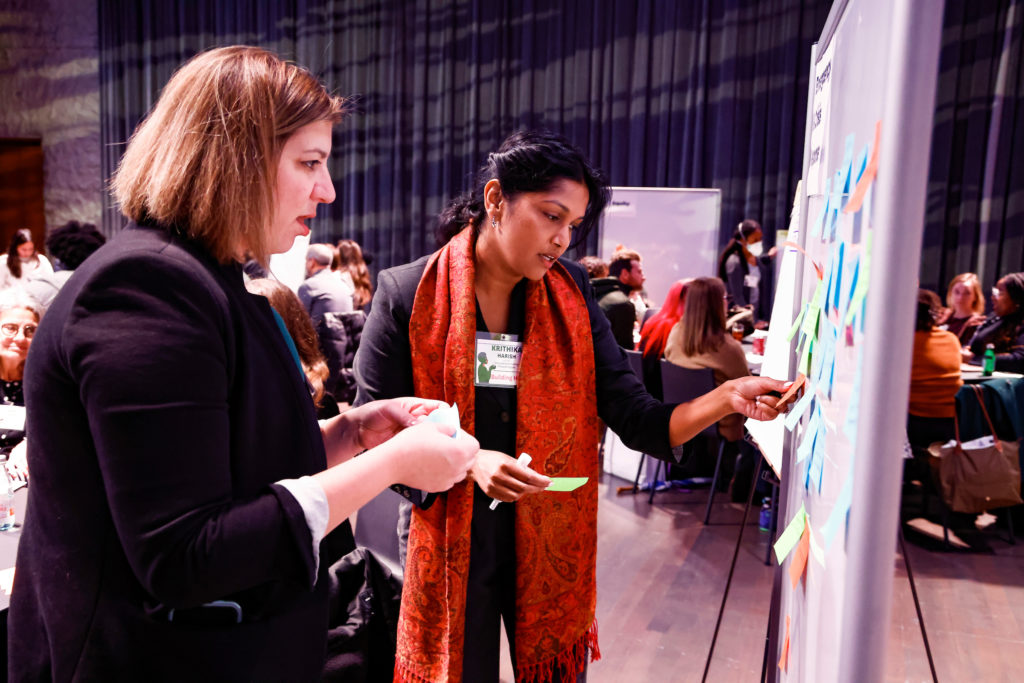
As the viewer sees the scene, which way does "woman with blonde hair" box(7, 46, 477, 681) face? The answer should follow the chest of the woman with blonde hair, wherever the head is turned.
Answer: to the viewer's right

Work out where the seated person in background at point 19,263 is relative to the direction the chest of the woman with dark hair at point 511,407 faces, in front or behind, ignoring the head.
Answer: behind

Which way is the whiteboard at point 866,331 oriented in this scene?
to the viewer's left

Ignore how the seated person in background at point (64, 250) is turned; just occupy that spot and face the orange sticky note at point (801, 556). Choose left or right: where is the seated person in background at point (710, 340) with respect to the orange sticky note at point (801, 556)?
left

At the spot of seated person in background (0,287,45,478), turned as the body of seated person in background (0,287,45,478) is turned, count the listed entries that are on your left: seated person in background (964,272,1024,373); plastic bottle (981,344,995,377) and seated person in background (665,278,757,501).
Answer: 3

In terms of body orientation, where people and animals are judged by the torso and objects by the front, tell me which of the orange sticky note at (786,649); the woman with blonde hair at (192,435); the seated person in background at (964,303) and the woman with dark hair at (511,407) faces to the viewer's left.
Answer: the orange sticky note

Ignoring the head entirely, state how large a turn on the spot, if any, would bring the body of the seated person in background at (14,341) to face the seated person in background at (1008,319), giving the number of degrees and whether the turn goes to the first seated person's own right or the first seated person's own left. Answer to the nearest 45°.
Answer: approximately 90° to the first seated person's own left

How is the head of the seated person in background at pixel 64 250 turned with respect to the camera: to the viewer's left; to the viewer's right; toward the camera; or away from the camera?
away from the camera

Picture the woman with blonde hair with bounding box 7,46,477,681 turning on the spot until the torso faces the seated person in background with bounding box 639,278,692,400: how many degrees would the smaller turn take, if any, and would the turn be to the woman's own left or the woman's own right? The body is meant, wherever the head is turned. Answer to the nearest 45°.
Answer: approximately 45° to the woman's own left

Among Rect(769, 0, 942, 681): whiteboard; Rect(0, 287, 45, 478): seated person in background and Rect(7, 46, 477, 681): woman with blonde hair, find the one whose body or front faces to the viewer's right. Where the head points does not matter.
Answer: the woman with blonde hair

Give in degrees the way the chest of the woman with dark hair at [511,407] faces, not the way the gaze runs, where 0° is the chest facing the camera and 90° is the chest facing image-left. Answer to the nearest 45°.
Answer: approximately 315°

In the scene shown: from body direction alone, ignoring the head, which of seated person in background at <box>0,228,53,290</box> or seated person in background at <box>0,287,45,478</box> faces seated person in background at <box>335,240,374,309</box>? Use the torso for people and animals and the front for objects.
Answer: seated person in background at <box>0,228,53,290</box>
